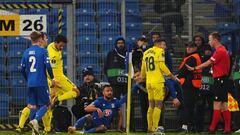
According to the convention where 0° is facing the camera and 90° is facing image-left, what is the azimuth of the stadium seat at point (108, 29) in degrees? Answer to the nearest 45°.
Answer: approximately 0°

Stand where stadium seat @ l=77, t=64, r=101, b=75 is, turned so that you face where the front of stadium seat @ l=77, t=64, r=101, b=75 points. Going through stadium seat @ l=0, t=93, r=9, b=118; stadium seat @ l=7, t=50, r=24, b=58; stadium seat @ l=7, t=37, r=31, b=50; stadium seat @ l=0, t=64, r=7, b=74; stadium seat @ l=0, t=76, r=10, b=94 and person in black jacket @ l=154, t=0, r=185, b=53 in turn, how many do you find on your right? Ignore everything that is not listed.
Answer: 5

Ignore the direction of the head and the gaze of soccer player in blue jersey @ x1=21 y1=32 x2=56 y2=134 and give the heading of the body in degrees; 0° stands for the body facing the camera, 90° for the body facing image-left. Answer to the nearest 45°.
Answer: approximately 225°

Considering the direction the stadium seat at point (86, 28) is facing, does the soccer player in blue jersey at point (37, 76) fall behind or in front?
in front

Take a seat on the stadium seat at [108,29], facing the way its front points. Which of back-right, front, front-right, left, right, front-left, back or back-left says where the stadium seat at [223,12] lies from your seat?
left

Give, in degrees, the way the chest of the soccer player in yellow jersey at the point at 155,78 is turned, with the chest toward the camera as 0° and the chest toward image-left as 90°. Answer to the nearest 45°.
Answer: approximately 225°

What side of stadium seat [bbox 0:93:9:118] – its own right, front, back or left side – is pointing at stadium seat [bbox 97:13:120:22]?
back

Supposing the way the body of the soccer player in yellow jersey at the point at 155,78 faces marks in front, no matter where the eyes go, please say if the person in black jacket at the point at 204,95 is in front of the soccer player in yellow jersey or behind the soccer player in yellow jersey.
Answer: in front

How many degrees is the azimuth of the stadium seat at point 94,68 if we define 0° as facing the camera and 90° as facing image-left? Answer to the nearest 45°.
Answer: approximately 0°

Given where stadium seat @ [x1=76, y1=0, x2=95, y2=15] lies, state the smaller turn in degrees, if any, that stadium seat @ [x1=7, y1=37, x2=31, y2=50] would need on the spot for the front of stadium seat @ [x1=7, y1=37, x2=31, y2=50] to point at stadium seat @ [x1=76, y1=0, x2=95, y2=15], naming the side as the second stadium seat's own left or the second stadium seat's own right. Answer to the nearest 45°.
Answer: approximately 90° to the second stadium seat's own left

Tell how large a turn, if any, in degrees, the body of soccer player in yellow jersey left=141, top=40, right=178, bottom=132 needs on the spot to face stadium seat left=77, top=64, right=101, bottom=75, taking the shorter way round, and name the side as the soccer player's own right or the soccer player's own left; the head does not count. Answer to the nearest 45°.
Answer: approximately 90° to the soccer player's own left

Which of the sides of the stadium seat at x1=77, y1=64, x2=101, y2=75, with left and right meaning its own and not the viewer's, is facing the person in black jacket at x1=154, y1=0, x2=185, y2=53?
left
